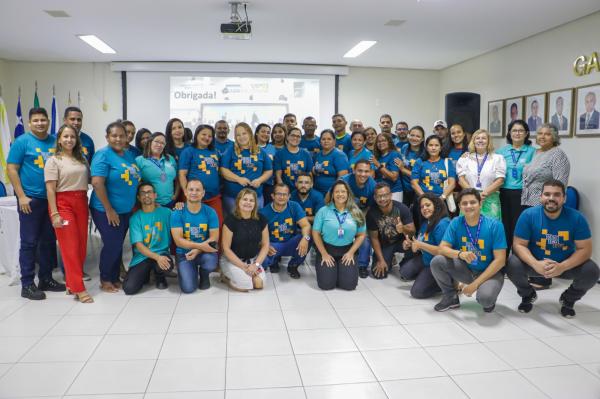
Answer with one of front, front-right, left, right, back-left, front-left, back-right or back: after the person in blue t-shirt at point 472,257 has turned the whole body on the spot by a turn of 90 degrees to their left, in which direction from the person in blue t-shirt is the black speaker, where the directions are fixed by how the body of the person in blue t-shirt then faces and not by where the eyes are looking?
left

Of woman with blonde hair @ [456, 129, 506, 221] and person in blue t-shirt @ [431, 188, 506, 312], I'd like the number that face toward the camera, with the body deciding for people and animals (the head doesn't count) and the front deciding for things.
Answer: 2

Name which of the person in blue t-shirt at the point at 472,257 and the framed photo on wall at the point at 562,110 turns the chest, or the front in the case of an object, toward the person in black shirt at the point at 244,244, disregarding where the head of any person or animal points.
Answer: the framed photo on wall

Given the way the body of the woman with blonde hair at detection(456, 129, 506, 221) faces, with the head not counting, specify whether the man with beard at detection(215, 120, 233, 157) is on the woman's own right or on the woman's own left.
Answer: on the woman's own right

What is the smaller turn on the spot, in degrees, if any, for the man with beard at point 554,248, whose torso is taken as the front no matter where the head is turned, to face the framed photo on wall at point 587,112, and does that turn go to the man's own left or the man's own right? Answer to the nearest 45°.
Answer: approximately 180°

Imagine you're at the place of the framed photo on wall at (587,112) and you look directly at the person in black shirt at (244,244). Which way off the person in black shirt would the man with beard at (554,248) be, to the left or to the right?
left

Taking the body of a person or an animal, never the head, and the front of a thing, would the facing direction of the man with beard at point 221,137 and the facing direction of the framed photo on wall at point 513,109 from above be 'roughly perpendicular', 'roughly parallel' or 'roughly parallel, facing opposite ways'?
roughly perpendicular

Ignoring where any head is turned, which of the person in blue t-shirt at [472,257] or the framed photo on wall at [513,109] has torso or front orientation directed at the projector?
the framed photo on wall

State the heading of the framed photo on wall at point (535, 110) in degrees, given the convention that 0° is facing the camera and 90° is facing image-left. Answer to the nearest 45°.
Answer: approximately 45°

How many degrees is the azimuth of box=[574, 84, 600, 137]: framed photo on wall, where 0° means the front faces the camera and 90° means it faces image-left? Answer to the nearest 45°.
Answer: approximately 45°

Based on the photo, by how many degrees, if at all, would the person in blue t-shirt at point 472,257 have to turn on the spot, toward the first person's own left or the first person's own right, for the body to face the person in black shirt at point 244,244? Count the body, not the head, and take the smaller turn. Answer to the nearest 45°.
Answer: approximately 90° to the first person's own right

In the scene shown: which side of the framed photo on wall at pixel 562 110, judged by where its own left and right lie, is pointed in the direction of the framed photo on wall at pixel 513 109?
right

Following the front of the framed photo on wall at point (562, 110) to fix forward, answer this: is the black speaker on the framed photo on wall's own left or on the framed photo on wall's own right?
on the framed photo on wall's own right
